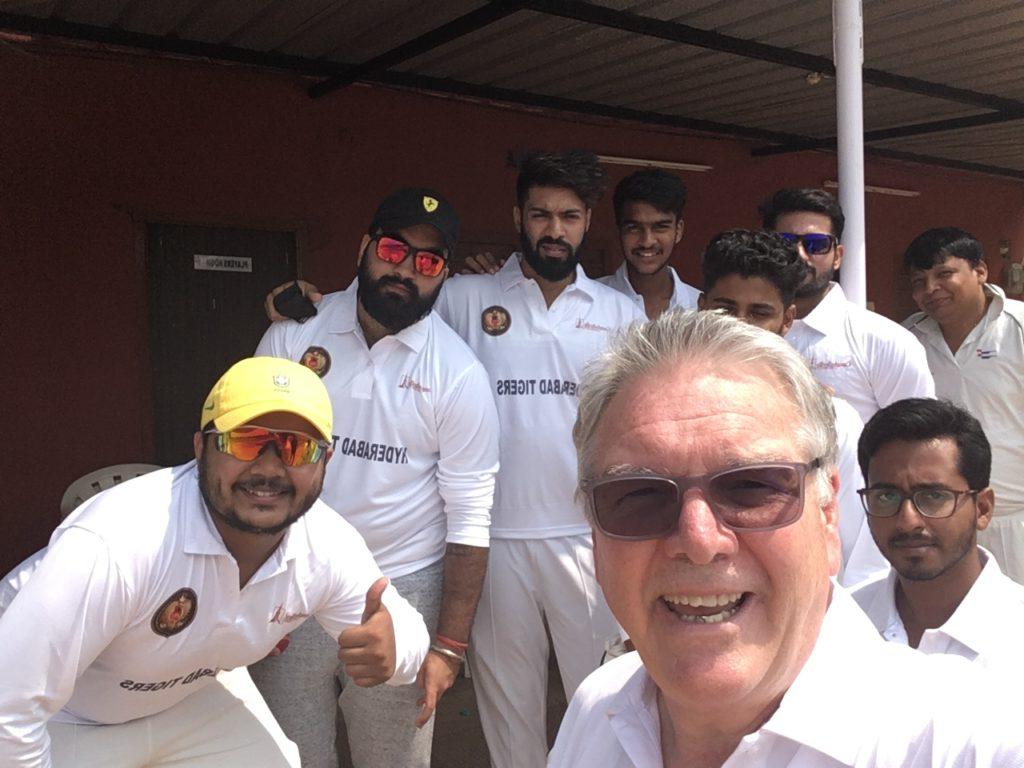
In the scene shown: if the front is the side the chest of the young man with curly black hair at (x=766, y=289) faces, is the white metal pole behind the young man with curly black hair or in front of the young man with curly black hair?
behind

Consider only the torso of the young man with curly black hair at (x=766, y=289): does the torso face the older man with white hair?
yes

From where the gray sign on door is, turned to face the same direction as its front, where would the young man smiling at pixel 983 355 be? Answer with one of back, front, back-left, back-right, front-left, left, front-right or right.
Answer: front-left

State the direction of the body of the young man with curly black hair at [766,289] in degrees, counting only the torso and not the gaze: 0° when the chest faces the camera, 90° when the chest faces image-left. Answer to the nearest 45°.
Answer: approximately 0°

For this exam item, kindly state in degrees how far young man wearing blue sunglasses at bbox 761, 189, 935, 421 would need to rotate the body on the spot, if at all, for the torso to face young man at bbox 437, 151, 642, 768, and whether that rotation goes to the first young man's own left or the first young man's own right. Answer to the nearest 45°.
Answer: approximately 45° to the first young man's own right

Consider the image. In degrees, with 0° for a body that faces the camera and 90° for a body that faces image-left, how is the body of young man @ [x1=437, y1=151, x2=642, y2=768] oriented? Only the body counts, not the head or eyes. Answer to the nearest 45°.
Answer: approximately 0°
